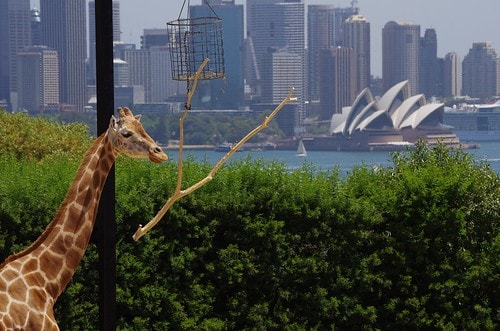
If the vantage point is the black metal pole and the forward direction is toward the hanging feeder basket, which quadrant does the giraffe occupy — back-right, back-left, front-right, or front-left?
back-right

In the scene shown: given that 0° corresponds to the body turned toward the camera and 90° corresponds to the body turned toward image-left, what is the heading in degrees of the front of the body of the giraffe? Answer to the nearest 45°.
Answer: approximately 270°

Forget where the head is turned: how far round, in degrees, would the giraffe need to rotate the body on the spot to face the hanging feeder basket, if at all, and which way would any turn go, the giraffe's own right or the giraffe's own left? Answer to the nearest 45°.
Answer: approximately 45° to the giraffe's own left
